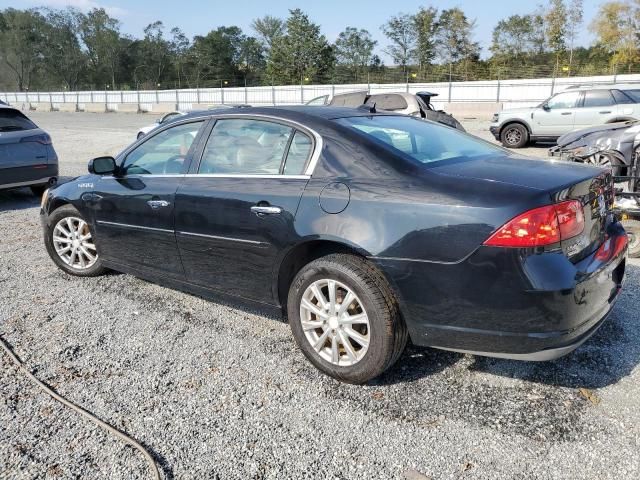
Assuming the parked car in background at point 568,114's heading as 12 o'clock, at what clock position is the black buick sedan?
The black buick sedan is roughly at 9 o'clock from the parked car in background.

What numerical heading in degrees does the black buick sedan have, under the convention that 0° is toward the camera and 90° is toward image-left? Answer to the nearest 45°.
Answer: approximately 135°

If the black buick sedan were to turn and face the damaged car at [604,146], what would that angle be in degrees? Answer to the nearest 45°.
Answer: approximately 90° to its right

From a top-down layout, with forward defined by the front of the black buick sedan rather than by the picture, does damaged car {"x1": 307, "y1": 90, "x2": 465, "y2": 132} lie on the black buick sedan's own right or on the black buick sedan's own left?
on the black buick sedan's own right

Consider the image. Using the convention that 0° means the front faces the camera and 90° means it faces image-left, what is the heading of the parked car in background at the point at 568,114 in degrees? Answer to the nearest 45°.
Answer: approximately 90°
